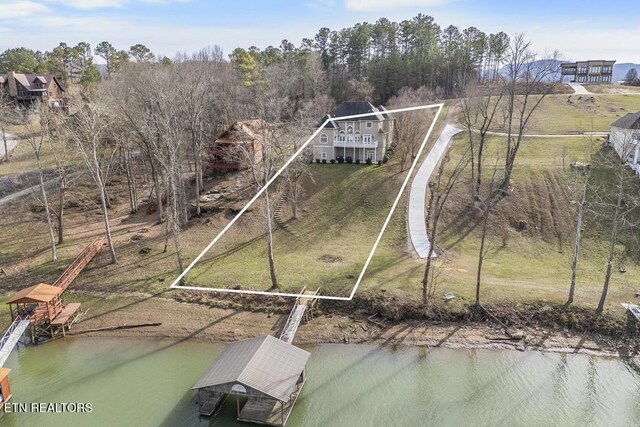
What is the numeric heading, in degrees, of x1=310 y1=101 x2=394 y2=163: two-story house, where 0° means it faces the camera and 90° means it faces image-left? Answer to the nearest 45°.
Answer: approximately 0°

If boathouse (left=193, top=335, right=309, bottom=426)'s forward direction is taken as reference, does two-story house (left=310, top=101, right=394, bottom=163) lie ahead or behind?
behind

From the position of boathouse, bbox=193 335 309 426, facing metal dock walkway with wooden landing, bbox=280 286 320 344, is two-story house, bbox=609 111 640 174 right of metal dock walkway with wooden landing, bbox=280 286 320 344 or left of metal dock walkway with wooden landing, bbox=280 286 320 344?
right

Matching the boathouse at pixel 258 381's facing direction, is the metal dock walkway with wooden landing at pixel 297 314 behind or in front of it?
behind

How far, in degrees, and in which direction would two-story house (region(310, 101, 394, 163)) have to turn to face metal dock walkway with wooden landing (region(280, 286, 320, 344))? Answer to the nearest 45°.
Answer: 0° — it already faces it

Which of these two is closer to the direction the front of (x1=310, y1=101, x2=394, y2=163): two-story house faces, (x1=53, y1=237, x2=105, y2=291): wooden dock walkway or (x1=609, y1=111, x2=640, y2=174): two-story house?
the wooden dock walkway

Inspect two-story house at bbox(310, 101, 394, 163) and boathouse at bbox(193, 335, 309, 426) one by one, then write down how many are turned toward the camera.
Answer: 2

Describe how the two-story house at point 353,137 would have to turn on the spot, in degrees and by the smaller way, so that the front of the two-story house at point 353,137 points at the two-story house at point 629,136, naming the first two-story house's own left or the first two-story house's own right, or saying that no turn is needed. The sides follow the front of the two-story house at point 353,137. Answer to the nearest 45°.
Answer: approximately 90° to the first two-story house's own left

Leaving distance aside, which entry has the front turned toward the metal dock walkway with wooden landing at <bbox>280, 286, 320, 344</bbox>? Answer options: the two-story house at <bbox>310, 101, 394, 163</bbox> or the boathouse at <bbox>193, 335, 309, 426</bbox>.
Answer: the two-story house
